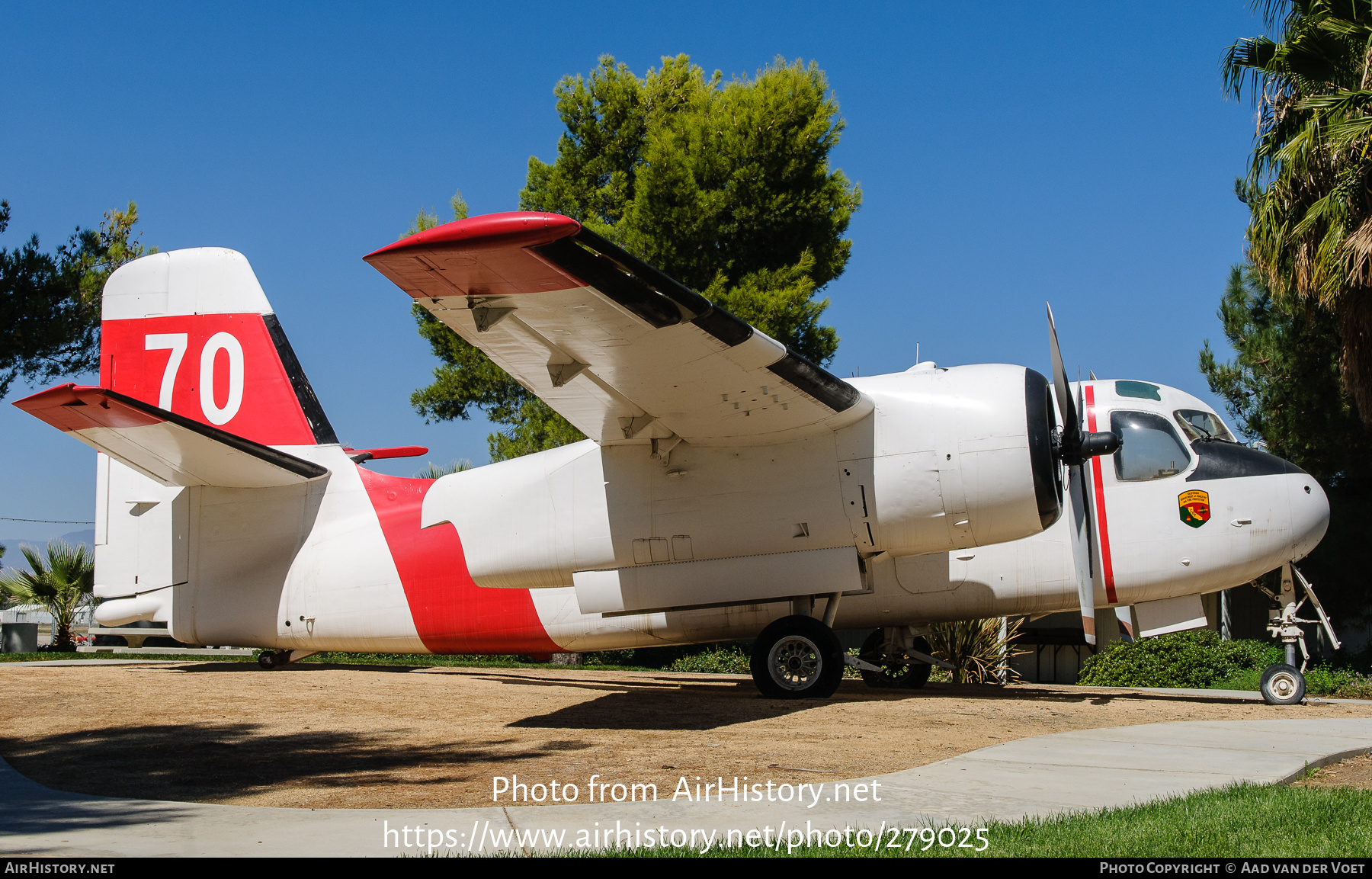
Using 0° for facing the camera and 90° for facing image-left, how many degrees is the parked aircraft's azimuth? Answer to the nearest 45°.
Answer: approximately 270°

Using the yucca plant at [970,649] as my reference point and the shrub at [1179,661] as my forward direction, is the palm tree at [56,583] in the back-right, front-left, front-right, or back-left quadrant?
back-left

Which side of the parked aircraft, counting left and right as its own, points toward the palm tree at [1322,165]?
front

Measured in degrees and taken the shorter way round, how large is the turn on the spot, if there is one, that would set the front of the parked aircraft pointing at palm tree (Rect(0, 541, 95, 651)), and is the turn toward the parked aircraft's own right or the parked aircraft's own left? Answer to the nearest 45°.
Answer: approximately 135° to the parked aircraft's own left

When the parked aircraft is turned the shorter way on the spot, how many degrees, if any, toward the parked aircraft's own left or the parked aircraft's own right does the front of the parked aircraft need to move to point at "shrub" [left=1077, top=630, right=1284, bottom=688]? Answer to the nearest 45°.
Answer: approximately 45° to the parked aircraft's own left

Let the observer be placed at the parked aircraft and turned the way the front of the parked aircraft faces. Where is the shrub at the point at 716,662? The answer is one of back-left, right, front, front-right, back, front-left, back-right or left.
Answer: left

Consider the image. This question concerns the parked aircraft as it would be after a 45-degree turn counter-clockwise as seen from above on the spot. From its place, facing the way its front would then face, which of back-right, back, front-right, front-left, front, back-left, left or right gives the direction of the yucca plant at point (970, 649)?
front

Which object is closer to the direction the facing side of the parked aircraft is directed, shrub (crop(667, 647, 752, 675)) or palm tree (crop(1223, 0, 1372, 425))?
the palm tree
